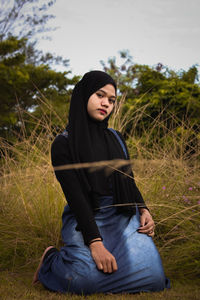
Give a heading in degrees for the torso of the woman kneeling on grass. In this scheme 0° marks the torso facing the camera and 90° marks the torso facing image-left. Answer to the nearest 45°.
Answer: approximately 315°
